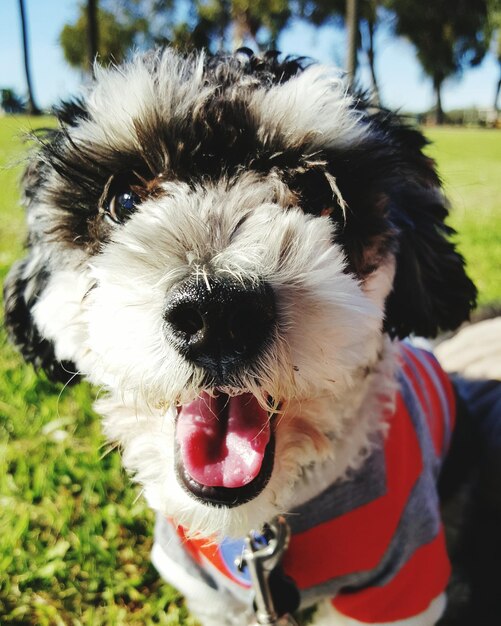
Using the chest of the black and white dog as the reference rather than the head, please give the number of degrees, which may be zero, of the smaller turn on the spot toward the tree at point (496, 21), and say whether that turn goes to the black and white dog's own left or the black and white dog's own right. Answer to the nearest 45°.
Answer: approximately 180°

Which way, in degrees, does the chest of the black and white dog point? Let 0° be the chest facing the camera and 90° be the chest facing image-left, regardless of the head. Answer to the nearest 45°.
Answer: approximately 0°

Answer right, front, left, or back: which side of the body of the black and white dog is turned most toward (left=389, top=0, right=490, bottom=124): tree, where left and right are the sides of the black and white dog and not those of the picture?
back
